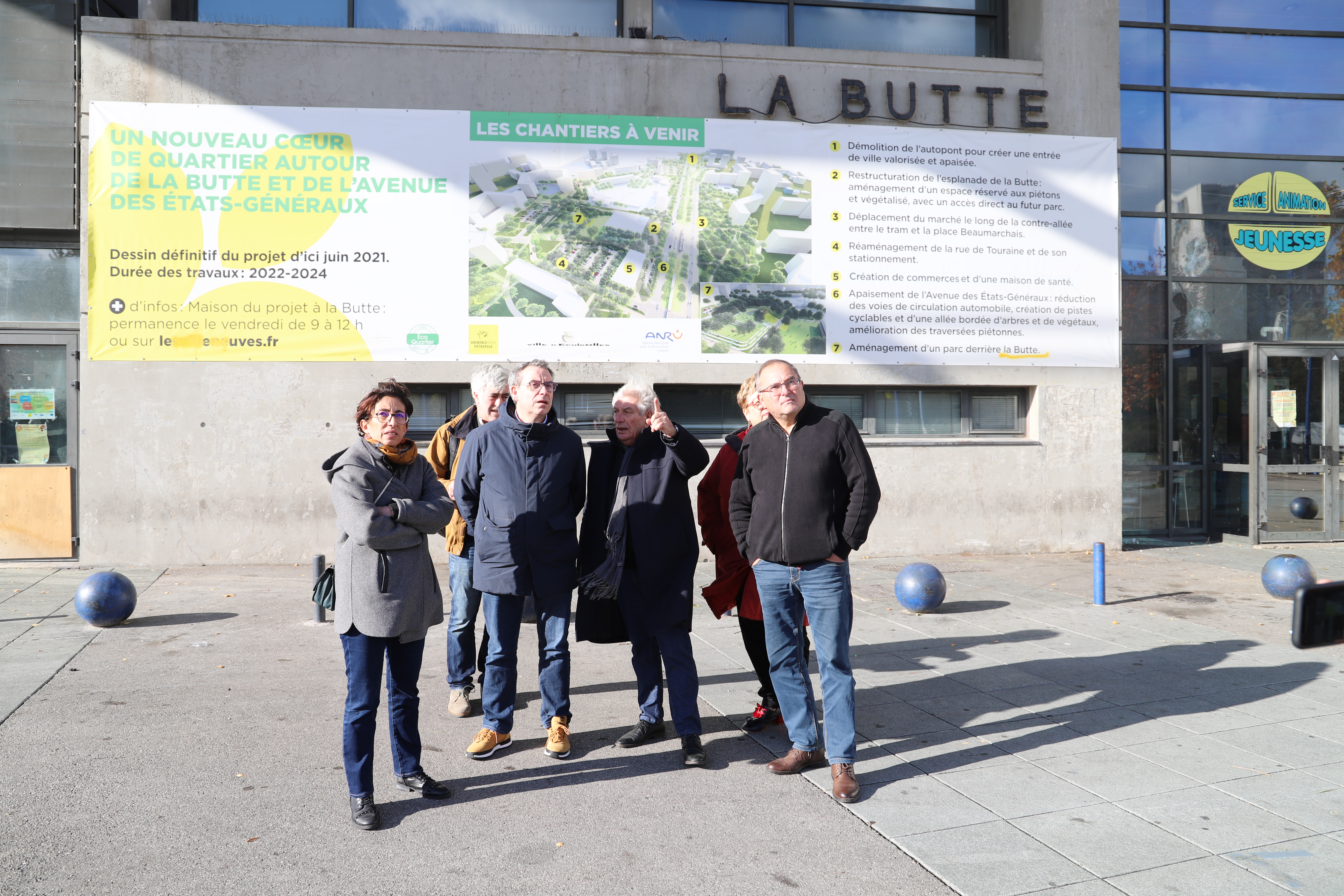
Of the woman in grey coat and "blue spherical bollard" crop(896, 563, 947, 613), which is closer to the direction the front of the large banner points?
the woman in grey coat

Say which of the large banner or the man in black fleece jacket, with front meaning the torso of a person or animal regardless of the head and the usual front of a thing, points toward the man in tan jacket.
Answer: the large banner

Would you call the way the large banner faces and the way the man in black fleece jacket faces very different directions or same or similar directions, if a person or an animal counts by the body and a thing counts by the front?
same or similar directions

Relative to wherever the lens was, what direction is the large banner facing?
facing the viewer

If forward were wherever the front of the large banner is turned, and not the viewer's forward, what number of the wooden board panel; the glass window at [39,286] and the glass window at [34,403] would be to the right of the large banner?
3

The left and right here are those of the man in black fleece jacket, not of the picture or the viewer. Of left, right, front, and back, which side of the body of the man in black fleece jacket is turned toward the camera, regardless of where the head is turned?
front

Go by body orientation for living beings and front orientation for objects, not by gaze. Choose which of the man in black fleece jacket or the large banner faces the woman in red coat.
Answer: the large banner

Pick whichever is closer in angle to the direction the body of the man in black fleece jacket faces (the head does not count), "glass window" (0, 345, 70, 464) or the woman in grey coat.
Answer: the woman in grey coat

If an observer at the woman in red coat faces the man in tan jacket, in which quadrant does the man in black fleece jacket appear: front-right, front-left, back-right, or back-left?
back-left

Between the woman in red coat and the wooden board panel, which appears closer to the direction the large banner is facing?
the woman in red coat

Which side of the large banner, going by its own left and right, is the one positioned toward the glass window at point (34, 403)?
right

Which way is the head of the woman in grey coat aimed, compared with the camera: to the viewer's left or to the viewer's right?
to the viewer's right

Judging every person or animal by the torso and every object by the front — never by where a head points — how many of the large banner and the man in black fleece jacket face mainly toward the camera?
2
